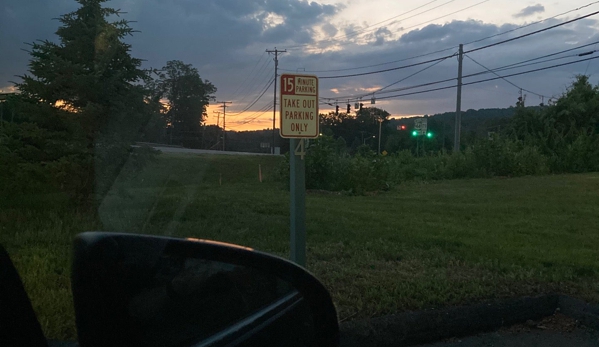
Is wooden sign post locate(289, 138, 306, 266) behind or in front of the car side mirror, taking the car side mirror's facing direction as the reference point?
behind

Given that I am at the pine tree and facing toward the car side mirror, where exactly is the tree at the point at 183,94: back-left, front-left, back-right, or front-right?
back-left

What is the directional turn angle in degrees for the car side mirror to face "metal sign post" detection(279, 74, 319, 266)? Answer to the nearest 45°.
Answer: approximately 180°

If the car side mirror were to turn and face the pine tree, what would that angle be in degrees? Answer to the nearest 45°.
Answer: approximately 180°

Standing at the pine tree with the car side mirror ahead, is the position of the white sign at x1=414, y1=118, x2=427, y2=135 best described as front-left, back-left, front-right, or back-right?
back-left

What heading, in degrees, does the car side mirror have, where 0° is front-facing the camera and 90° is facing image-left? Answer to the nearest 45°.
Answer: approximately 0°

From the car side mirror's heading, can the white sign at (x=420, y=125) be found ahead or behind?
behind

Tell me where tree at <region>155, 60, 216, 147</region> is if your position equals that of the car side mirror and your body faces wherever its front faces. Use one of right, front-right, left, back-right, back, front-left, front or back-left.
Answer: back
